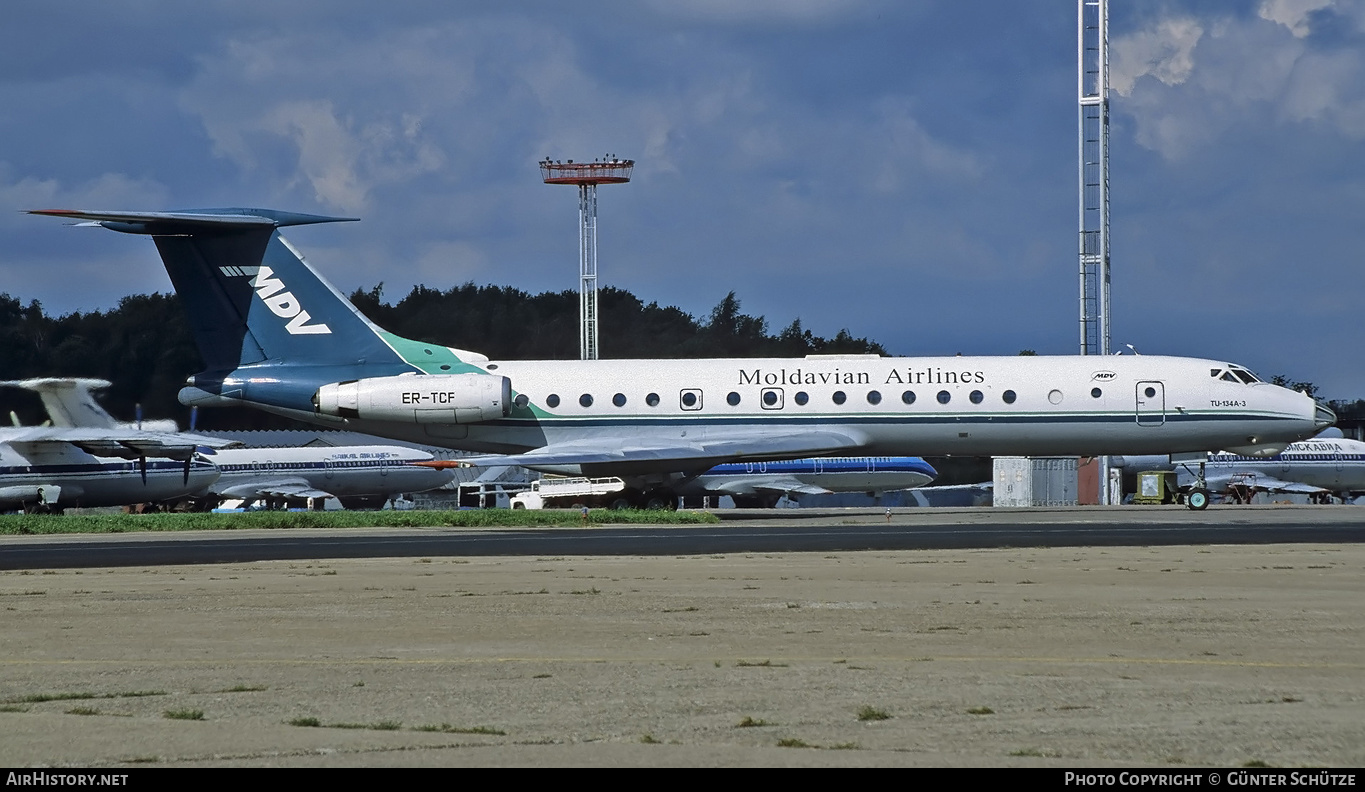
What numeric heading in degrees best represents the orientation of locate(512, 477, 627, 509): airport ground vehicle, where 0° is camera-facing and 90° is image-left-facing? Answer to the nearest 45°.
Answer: approximately 90°

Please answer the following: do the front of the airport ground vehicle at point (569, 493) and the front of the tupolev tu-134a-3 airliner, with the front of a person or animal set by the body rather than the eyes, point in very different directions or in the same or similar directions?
very different directions

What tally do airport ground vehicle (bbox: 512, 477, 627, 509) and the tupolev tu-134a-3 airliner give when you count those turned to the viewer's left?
1

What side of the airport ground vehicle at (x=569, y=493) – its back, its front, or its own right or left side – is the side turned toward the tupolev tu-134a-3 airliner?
left

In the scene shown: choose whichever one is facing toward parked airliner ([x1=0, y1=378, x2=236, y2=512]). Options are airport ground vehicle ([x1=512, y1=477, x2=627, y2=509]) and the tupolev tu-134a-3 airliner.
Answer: the airport ground vehicle

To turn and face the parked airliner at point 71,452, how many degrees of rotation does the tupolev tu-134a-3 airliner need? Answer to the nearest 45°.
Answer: approximately 135° to its left

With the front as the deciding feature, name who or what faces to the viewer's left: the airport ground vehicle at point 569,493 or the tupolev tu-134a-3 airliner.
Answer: the airport ground vehicle

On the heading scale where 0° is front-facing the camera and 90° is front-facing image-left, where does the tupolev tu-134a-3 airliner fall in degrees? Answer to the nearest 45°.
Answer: approximately 270°

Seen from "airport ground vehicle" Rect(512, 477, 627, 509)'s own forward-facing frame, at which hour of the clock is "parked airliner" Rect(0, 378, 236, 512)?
The parked airliner is roughly at 12 o'clock from the airport ground vehicle.

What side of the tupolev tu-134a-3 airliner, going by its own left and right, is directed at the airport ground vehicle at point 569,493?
left
